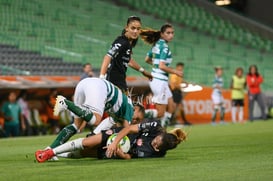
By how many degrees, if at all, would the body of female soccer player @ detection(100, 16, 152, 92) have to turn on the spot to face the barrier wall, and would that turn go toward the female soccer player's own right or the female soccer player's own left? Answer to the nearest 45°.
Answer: approximately 135° to the female soccer player's own left

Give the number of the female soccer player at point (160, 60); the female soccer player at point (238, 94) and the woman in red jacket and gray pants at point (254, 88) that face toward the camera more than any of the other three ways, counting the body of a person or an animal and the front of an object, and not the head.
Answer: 2

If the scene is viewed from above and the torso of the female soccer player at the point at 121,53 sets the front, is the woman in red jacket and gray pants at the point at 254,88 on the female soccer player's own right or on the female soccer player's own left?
on the female soccer player's own left

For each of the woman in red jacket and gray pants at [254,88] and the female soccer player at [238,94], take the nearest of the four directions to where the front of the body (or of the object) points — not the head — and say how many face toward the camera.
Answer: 2

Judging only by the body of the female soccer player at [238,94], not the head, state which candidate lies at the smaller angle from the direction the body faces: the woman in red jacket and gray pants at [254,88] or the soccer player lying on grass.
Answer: the soccer player lying on grass

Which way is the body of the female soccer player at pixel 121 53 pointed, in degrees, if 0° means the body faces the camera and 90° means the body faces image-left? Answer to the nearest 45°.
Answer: approximately 315°

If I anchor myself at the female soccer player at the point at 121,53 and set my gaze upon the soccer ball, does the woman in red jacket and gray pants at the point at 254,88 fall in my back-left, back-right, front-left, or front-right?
back-left

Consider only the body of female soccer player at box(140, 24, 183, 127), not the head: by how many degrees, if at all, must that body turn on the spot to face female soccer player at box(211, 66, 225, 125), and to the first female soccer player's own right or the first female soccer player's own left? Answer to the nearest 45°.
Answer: approximately 45° to the first female soccer player's own left
